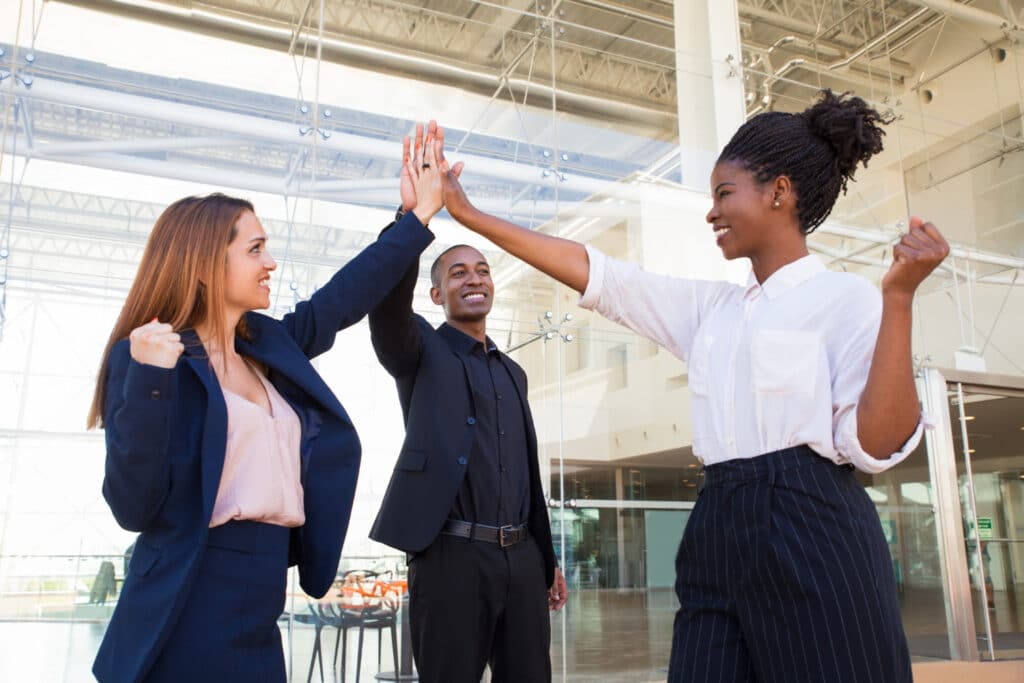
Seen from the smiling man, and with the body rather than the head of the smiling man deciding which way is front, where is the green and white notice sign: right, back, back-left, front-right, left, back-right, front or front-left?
left

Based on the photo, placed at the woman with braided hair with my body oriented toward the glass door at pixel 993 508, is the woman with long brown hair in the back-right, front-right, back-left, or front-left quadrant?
back-left

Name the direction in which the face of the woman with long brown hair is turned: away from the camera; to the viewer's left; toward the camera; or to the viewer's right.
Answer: to the viewer's right

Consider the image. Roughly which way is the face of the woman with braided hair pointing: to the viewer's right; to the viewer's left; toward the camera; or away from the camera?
to the viewer's left

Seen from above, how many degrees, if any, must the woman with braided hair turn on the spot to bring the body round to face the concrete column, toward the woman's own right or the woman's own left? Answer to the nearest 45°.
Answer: approximately 135° to the woman's own right

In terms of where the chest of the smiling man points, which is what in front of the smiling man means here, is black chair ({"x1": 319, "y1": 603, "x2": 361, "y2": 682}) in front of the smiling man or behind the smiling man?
behind

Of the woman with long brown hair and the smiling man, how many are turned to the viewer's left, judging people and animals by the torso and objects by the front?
0

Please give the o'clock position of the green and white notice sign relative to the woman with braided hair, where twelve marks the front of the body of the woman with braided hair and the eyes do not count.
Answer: The green and white notice sign is roughly at 5 o'clock from the woman with braided hair.

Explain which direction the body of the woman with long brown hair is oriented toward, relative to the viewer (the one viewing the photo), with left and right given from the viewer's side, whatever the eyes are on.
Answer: facing the viewer and to the right of the viewer

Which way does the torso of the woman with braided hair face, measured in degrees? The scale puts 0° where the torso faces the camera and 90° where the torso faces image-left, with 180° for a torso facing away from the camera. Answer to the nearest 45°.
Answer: approximately 45°

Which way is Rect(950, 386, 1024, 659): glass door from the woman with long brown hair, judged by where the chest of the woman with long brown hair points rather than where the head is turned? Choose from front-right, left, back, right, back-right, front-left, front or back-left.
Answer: left

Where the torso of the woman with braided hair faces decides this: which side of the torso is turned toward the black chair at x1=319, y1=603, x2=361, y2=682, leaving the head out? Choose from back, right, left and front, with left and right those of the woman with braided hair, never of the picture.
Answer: right

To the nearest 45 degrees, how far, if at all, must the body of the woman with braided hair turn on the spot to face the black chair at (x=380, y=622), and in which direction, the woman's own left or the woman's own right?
approximately 90° to the woman's own right
